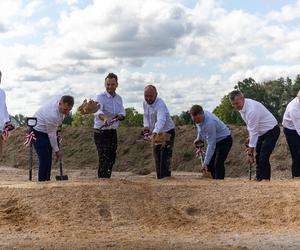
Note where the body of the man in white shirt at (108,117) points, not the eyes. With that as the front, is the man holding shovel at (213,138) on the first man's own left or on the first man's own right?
on the first man's own left

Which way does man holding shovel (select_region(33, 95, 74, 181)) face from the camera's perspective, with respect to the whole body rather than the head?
to the viewer's right

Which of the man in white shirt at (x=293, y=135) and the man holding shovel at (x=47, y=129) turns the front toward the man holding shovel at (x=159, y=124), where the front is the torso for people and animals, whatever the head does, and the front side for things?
the man holding shovel at (x=47, y=129)

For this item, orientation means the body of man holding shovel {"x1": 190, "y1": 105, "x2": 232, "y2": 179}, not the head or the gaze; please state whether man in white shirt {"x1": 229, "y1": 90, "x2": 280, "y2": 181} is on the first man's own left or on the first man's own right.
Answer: on the first man's own left

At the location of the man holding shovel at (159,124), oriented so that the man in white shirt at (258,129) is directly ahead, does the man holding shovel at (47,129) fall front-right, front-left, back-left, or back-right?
back-right

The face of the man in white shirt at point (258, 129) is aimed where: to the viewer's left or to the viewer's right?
to the viewer's left

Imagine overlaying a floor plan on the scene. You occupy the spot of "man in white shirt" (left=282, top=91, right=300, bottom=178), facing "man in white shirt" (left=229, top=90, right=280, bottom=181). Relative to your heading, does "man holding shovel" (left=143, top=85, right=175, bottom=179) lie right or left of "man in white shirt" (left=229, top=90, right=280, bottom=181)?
right

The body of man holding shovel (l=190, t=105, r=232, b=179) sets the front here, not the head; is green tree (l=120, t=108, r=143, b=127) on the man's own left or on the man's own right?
on the man's own right
